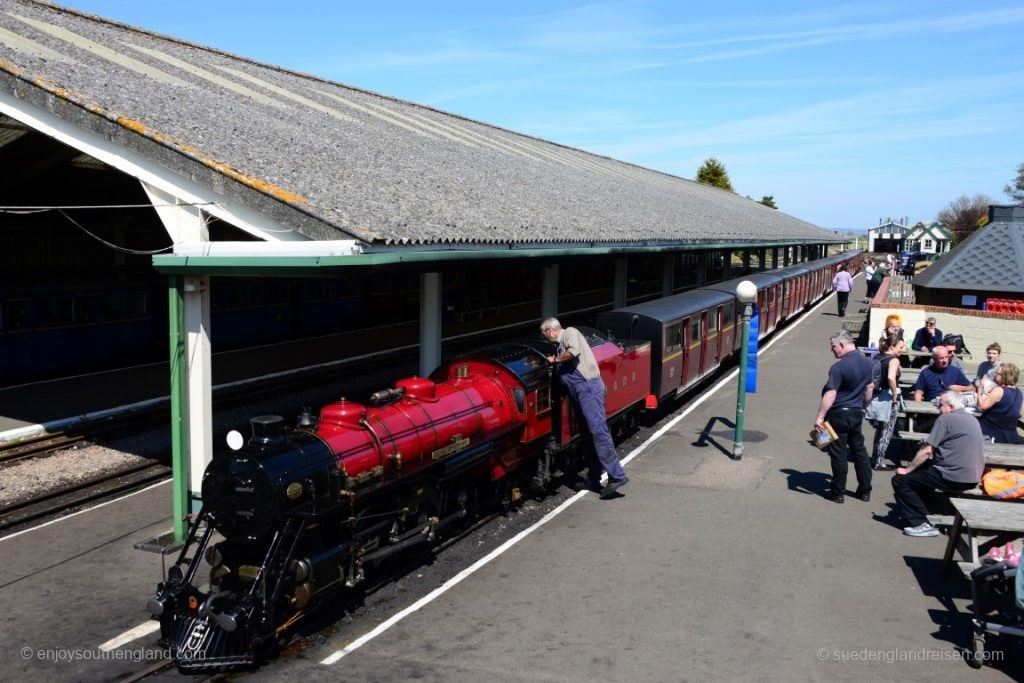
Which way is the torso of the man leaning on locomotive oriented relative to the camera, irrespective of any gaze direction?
to the viewer's left

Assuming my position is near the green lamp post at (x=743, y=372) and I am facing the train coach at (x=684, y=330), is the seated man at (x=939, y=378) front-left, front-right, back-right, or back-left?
back-right

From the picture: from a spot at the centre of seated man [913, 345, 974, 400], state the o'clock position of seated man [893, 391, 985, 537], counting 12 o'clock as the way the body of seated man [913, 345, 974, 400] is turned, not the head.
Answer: seated man [893, 391, 985, 537] is roughly at 12 o'clock from seated man [913, 345, 974, 400].

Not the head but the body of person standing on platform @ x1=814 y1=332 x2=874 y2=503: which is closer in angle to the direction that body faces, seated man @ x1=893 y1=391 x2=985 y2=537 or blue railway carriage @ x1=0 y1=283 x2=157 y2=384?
the blue railway carriage

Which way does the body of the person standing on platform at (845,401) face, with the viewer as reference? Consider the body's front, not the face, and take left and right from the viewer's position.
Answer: facing away from the viewer and to the left of the viewer

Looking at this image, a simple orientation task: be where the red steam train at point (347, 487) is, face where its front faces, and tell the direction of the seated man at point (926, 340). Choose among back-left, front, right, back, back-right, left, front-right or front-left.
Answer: back

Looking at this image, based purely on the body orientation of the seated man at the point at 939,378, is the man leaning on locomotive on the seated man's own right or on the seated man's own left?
on the seated man's own right

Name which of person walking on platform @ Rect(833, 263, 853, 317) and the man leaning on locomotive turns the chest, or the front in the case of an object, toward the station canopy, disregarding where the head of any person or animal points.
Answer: the man leaning on locomotive

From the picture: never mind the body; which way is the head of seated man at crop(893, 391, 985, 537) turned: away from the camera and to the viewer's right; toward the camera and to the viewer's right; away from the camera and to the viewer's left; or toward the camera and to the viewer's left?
away from the camera and to the viewer's left

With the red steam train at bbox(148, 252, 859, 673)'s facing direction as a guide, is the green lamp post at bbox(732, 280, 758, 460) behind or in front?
behind

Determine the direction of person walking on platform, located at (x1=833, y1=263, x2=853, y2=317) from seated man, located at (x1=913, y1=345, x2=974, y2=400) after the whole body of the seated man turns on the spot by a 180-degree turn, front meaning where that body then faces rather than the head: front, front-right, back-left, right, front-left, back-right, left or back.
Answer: front

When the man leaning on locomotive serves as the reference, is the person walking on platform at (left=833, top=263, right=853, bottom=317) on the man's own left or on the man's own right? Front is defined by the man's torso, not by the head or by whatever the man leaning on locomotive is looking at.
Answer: on the man's own right

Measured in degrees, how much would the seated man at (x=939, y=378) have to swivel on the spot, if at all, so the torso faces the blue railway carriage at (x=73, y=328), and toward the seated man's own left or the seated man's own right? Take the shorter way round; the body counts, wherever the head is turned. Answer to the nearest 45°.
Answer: approximately 90° to the seated man's own right
